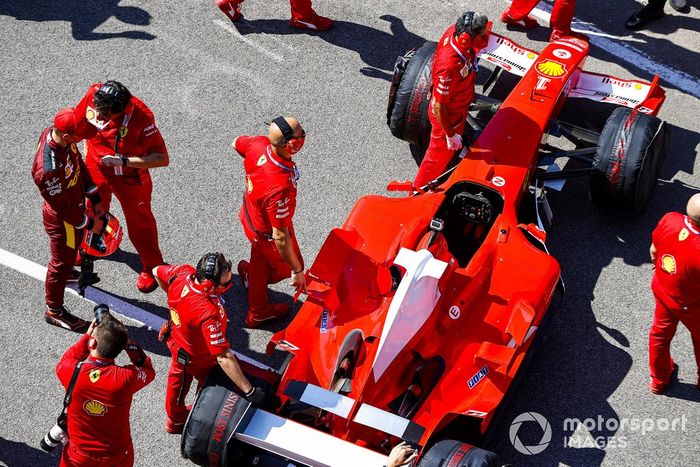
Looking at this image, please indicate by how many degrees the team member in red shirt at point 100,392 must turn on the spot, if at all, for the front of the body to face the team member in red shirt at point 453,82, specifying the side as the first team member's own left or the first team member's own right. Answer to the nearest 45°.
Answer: approximately 45° to the first team member's own right

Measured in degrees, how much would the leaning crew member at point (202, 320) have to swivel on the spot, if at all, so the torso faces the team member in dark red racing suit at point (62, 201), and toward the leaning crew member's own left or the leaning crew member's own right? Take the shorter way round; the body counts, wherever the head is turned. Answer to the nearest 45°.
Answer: approximately 90° to the leaning crew member's own left

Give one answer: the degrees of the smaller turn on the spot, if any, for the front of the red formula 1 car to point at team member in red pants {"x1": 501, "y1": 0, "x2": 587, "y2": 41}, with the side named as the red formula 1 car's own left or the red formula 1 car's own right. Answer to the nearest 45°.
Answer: approximately 45° to the red formula 1 car's own left

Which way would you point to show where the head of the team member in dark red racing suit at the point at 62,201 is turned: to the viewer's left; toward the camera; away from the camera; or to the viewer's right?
to the viewer's right

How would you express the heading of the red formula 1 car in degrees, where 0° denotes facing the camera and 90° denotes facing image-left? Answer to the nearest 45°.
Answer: approximately 225°

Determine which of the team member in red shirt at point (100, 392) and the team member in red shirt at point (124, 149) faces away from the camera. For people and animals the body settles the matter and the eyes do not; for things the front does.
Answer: the team member in red shirt at point (100, 392)

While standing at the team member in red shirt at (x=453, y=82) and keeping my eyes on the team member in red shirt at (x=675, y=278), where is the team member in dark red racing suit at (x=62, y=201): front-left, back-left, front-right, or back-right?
back-right

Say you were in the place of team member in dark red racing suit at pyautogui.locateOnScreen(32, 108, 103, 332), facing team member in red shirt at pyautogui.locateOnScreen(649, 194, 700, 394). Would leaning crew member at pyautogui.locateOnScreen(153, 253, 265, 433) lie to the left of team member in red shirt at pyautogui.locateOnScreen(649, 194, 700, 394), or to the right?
right
